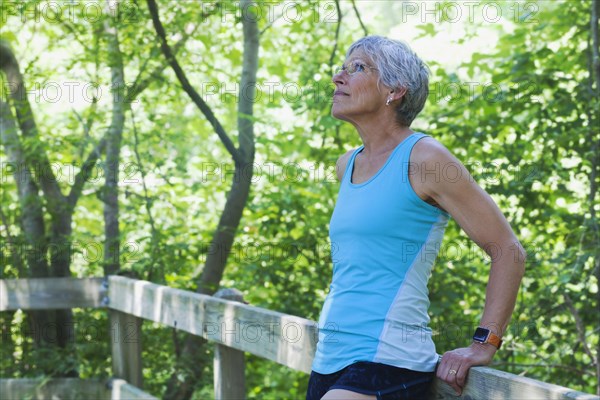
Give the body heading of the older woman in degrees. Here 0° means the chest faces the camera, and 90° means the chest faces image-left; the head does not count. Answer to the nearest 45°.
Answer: approximately 45°

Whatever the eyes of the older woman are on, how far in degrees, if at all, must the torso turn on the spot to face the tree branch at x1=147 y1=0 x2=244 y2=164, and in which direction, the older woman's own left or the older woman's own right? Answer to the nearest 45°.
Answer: approximately 90° to the older woman's own right

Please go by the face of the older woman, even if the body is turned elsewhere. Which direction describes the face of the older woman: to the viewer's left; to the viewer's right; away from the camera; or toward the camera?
to the viewer's left

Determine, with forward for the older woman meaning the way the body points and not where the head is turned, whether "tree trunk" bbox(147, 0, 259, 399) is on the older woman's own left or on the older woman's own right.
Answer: on the older woman's own right
